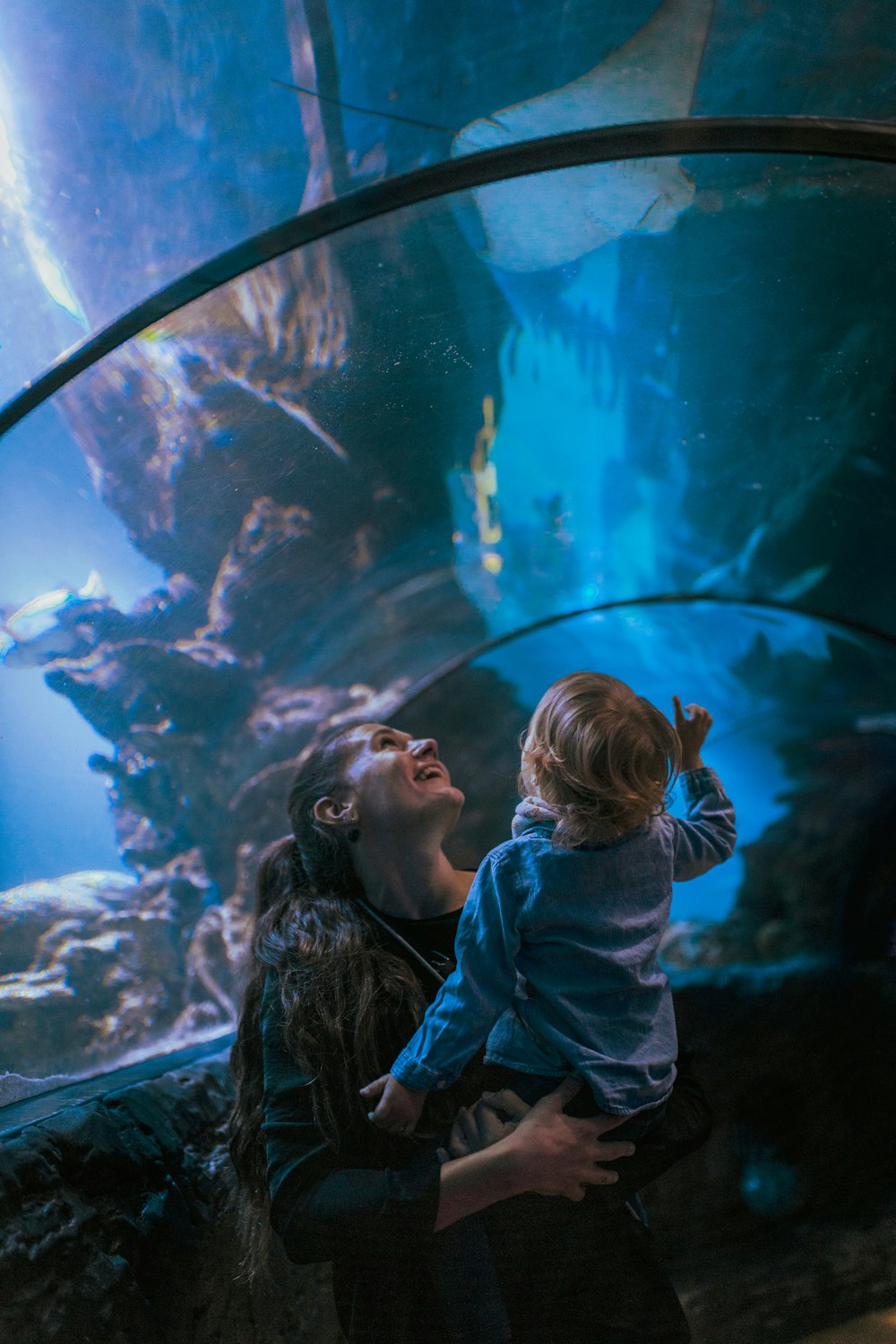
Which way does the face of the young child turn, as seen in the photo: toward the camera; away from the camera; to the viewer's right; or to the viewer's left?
away from the camera

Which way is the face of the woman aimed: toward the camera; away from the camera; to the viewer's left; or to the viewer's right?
to the viewer's right
